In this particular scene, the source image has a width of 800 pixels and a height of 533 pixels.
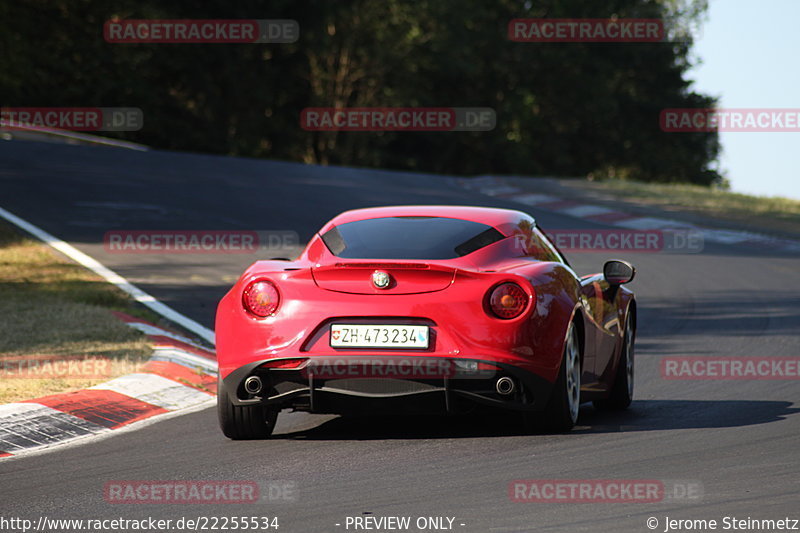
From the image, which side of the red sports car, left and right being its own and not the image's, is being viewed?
back
